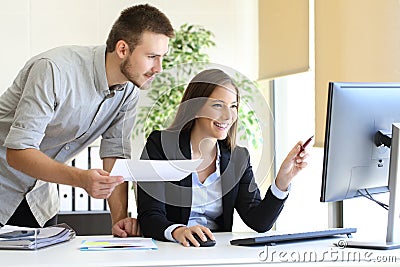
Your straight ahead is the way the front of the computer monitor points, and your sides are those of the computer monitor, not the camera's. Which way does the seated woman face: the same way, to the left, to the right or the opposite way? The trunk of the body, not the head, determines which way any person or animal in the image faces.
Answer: the opposite way

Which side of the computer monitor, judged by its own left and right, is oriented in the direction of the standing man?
front

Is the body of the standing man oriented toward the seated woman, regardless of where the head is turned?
yes

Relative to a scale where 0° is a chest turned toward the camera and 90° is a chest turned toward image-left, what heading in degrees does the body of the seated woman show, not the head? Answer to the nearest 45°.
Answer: approximately 315°

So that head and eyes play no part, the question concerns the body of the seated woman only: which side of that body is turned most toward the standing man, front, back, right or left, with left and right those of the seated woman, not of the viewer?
back

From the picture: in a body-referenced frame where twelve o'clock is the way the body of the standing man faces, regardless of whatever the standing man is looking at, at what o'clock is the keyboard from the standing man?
The keyboard is roughly at 12 o'clock from the standing man.

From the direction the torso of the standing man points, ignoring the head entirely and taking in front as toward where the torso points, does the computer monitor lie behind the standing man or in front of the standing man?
in front

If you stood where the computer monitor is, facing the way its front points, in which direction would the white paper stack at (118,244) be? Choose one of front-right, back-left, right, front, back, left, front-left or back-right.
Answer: front-left

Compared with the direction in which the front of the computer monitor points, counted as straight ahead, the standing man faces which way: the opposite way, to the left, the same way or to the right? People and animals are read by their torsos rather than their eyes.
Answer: the opposite way

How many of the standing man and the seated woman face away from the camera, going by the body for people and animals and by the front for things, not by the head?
0
